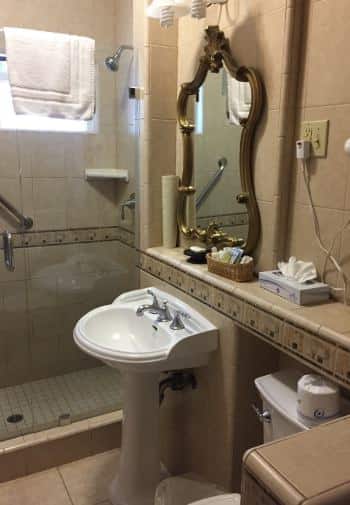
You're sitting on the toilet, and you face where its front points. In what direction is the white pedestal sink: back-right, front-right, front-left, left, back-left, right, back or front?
right

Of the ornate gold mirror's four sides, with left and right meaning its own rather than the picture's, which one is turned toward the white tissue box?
left

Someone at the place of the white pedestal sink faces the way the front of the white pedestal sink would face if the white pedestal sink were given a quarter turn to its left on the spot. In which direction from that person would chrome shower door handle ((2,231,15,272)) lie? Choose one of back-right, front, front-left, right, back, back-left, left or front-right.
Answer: back

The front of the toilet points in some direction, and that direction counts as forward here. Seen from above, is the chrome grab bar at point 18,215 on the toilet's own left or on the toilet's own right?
on the toilet's own right

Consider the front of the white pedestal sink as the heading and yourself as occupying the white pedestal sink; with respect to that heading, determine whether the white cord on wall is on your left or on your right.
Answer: on your left

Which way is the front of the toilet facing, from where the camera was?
facing the viewer and to the left of the viewer

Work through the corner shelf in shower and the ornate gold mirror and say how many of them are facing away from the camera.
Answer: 0

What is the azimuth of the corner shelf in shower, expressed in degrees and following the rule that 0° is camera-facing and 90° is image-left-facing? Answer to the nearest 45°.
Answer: approximately 45°
